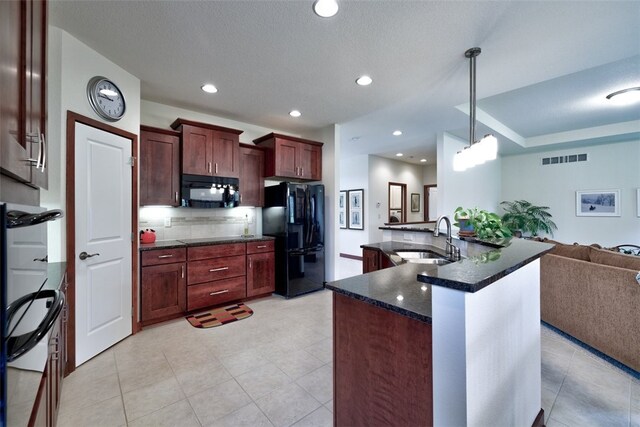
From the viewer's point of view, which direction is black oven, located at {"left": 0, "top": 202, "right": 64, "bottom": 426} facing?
to the viewer's right

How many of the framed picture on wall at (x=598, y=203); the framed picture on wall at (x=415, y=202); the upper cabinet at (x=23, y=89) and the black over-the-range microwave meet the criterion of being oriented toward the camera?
3

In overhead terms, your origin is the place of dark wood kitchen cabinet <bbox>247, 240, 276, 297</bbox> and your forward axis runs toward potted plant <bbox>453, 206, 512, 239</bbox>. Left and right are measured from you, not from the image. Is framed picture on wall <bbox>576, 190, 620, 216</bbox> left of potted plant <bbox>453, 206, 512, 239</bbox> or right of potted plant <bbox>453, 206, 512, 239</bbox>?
left

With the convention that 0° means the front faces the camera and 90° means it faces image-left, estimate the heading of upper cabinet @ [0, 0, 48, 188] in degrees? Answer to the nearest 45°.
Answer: approximately 270°

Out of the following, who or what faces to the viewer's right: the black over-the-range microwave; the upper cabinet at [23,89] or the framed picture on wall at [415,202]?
the upper cabinet

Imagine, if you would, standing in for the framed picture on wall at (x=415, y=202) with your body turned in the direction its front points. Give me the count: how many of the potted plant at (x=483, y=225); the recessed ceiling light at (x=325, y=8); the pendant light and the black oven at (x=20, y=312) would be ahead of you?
4

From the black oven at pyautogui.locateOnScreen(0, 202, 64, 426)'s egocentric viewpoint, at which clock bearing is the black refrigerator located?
The black refrigerator is roughly at 11 o'clock from the black oven.

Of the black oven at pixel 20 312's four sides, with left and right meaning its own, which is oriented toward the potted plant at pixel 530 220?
front

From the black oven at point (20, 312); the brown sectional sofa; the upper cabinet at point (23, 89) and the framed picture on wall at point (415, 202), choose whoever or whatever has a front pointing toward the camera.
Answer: the framed picture on wall

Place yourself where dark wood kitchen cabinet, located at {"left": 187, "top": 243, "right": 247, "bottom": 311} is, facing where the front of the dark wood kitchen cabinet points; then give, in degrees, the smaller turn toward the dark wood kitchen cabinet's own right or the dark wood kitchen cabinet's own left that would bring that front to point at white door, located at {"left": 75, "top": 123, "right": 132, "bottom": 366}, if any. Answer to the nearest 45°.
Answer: approximately 90° to the dark wood kitchen cabinet's own right
